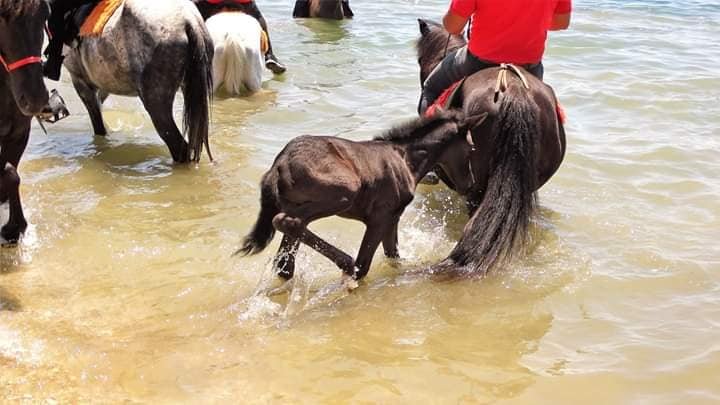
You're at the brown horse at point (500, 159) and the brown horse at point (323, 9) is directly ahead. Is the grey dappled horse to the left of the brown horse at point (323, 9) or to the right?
left

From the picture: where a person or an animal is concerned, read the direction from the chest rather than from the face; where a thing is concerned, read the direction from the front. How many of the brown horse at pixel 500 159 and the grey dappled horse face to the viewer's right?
0

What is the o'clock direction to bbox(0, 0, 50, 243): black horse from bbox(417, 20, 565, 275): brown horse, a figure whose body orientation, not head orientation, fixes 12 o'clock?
The black horse is roughly at 10 o'clock from the brown horse.

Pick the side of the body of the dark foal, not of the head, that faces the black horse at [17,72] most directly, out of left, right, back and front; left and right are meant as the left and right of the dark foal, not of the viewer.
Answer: back

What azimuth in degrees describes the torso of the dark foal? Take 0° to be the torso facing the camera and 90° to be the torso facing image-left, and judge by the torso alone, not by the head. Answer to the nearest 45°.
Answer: approximately 270°

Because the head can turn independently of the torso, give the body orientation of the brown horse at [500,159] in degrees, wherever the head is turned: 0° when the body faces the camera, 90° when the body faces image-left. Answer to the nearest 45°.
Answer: approximately 135°

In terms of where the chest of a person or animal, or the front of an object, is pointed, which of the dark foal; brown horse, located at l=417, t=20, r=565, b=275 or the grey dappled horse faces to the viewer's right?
the dark foal

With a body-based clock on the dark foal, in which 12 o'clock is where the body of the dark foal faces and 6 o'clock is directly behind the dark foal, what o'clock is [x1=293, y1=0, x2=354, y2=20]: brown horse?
The brown horse is roughly at 9 o'clock from the dark foal.

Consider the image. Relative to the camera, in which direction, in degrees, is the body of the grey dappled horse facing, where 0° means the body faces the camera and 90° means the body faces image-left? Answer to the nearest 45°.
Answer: approximately 135°

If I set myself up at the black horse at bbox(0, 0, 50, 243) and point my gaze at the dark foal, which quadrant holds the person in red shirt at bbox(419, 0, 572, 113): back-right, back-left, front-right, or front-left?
front-left

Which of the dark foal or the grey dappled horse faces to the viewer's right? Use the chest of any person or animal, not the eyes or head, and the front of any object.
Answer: the dark foal
